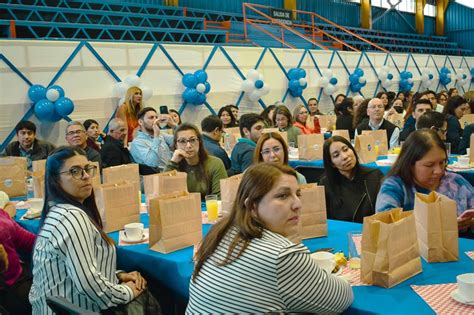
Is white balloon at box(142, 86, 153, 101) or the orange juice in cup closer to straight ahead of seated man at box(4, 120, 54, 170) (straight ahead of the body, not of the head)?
the orange juice in cup

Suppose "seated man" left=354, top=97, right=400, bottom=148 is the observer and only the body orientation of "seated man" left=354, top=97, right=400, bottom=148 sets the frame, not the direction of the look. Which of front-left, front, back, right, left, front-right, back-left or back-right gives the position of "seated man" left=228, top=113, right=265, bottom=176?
front-right

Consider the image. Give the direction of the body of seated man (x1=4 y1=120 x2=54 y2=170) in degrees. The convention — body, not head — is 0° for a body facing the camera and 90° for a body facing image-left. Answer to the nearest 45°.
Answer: approximately 0°

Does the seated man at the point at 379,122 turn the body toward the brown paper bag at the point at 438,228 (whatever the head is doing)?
yes

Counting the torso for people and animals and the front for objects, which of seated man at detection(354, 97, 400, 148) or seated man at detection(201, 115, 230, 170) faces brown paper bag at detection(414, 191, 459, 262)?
seated man at detection(354, 97, 400, 148)

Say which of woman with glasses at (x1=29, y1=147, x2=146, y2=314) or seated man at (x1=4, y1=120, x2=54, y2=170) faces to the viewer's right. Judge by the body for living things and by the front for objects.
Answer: the woman with glasses

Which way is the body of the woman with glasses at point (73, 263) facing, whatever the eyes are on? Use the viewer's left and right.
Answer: facing to the right of the viewer

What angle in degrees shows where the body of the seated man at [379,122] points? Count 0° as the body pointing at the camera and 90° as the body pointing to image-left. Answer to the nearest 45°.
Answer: approximately 0°

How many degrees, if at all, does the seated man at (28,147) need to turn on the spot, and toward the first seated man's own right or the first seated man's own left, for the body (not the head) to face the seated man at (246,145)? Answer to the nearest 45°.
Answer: approximately 45° to the first seated man's own left

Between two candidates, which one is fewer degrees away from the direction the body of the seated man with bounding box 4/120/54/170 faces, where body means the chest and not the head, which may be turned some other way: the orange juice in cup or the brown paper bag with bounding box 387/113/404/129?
the orange juice in cup
